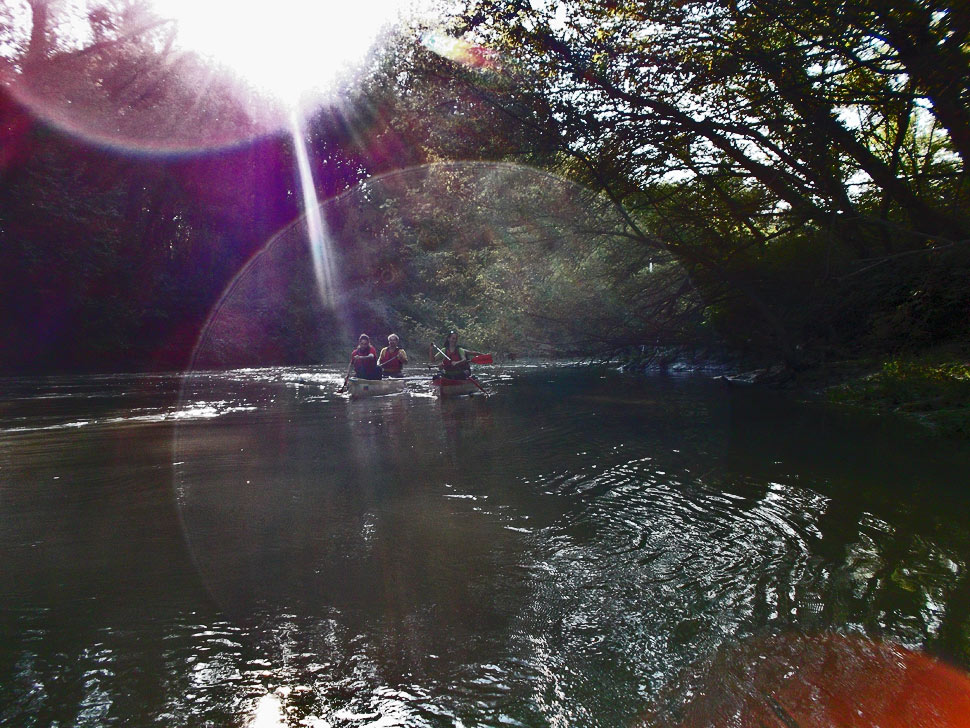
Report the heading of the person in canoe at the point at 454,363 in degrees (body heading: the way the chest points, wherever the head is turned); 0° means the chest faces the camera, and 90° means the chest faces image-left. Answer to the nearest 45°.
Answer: approximately 0°

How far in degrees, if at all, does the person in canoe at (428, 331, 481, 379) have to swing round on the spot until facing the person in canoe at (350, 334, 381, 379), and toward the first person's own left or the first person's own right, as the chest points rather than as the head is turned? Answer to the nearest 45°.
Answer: approximately 90° to the first person's own right

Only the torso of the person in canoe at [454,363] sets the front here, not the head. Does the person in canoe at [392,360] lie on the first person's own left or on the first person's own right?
on the first person's own right

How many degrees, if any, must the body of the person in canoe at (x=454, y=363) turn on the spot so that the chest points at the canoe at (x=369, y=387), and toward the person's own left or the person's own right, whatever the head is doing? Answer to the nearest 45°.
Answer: approximately 90° to the person's own right
